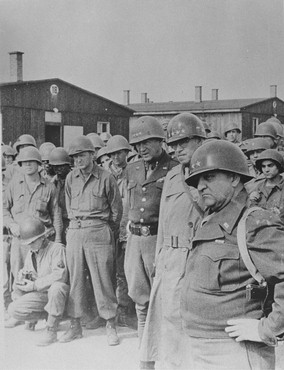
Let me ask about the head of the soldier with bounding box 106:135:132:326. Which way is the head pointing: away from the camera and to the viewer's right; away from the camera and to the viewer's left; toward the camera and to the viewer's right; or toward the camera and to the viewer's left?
toward the camera and to the viewer's left

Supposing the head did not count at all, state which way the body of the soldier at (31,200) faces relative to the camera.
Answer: toward the camera

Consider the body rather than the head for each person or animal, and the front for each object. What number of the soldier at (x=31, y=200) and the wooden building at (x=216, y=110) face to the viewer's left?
0

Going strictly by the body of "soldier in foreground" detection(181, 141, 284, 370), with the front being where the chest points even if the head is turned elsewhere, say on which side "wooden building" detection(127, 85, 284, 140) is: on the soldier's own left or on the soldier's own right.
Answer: on the soldier's own right

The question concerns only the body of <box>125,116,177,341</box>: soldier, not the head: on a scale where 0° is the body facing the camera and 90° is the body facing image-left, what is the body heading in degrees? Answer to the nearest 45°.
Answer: approximately 45°

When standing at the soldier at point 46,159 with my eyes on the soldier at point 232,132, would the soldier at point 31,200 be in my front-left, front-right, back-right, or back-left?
back-right

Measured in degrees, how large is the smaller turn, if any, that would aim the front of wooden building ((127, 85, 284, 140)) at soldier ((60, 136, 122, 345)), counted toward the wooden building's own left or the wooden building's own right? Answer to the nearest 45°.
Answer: approximately 45° to the wooden building's own right

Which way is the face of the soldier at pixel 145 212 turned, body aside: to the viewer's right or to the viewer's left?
to the viewer's left
